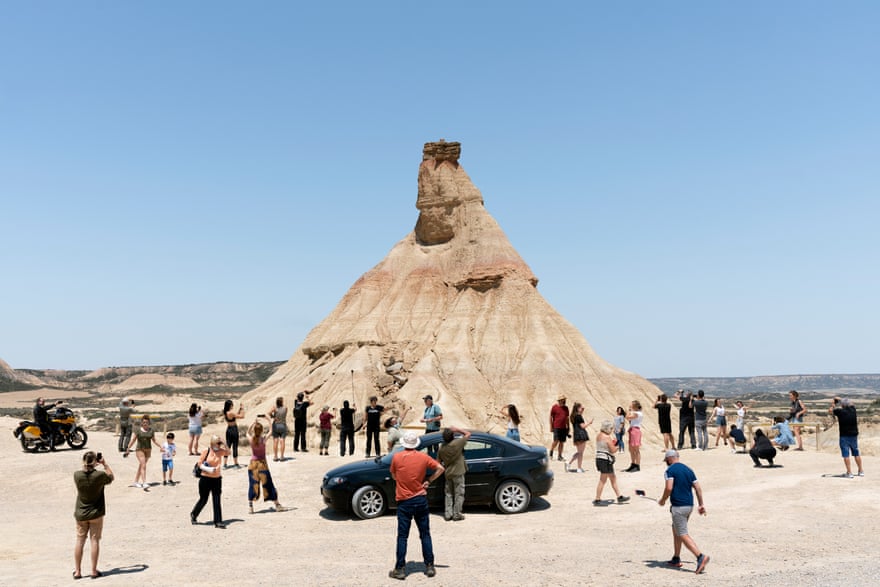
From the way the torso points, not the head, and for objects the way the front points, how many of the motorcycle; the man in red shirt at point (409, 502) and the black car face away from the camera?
1

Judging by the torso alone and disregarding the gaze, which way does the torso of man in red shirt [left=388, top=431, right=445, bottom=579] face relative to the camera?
away from the camera

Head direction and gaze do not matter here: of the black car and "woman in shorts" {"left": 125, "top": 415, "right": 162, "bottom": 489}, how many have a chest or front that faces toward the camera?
1

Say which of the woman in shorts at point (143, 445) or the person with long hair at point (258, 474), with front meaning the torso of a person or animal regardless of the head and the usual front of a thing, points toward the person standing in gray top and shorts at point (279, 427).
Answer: the person with long hair

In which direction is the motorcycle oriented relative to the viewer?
to the viewer's right

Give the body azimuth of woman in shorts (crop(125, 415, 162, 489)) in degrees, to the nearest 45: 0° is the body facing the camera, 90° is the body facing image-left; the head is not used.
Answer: approximately 0°
